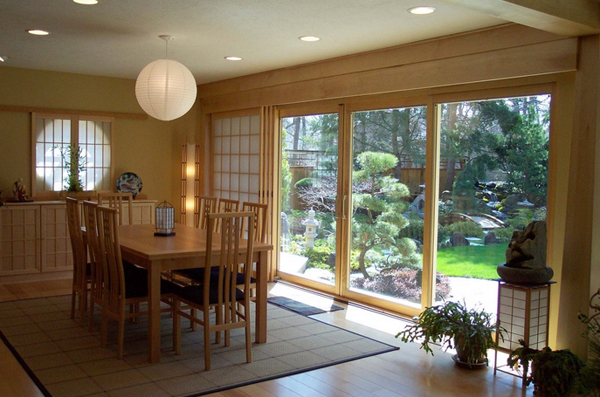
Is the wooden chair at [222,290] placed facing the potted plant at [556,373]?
no

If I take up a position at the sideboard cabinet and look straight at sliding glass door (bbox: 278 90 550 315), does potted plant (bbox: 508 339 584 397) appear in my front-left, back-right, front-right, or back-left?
front-right

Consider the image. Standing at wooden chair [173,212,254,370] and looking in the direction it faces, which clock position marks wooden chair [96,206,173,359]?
wooden chair [96,206,173,359] is roughly at 11 o'clock from wooden chair [173,212,254,370].

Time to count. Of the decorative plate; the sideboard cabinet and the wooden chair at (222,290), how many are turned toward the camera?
2

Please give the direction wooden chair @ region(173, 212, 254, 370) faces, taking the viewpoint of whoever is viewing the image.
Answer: facing away from the viewer and to the left of the viewer

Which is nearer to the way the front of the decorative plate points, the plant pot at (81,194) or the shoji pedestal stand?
the shoji pedestal stand

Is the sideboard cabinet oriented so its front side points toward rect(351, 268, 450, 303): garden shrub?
no

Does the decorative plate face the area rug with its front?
yes

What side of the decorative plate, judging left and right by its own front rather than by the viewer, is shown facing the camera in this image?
front

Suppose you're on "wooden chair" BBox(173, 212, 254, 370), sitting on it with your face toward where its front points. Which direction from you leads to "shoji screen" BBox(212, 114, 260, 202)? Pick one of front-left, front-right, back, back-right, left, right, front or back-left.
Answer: front-right

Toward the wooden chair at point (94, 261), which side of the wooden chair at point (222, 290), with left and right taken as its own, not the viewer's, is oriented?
front

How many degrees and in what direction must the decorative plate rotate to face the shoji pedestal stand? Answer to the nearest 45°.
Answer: approximately 45° to its left
